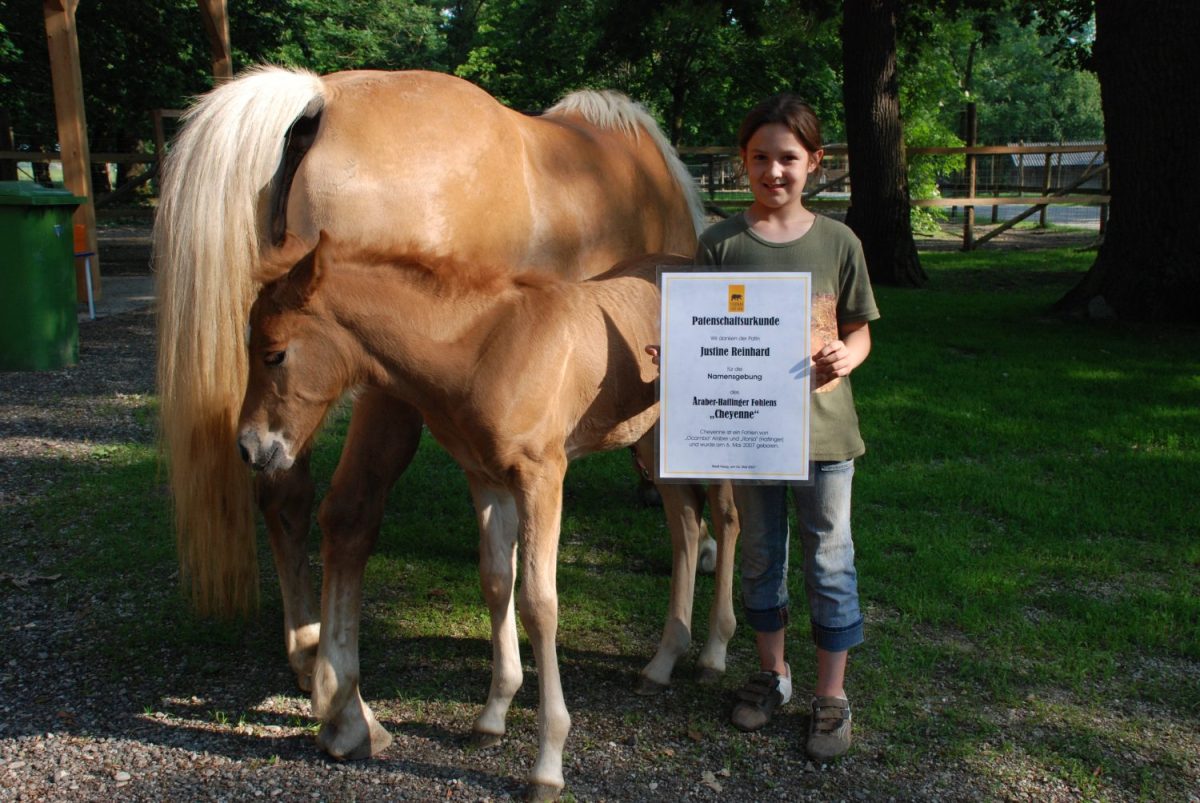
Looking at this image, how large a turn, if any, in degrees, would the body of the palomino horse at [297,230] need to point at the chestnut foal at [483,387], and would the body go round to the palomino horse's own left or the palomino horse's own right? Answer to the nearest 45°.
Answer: approximately 90° to the palomino horse's own right

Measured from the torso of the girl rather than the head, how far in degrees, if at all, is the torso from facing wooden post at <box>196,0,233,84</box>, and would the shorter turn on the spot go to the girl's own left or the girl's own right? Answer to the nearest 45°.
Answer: approximately 135° to the girl's own right

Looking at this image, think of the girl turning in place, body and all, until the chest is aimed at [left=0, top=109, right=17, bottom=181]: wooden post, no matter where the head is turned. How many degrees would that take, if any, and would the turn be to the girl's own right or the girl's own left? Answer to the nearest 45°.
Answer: approximately 135° to the girl's own right

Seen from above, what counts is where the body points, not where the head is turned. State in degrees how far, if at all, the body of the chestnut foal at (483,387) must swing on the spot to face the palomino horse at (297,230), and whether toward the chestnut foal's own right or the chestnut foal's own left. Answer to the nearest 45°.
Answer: approximately 90° to the chestnut foal's own right

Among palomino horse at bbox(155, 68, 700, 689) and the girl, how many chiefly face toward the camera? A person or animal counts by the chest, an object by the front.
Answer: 1

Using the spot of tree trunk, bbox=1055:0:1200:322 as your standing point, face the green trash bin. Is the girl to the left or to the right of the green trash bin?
left

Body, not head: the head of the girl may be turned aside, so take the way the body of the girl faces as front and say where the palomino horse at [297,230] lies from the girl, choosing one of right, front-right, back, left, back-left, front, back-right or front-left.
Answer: right
